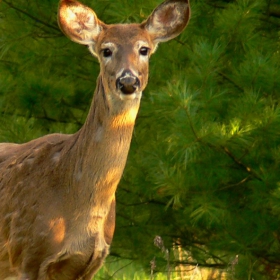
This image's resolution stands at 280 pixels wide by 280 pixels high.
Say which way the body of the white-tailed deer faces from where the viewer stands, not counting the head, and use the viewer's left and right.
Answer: facing the viewer and to the right of the viewer

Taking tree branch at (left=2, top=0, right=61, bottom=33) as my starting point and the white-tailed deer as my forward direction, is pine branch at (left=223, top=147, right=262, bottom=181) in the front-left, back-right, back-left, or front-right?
front-left

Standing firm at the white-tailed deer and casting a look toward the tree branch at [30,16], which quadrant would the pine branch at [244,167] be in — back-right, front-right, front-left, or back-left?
front-right

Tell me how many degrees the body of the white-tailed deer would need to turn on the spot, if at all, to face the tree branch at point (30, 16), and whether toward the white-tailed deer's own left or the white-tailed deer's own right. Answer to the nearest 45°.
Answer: approximately 135° to the white-tailed deer's own left

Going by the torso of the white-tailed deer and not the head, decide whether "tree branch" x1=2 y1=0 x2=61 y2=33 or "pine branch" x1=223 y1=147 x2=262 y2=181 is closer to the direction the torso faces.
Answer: the pine branch

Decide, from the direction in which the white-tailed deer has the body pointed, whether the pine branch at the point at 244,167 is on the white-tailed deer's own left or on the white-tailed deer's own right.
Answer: on the white-tailed deer's own left
